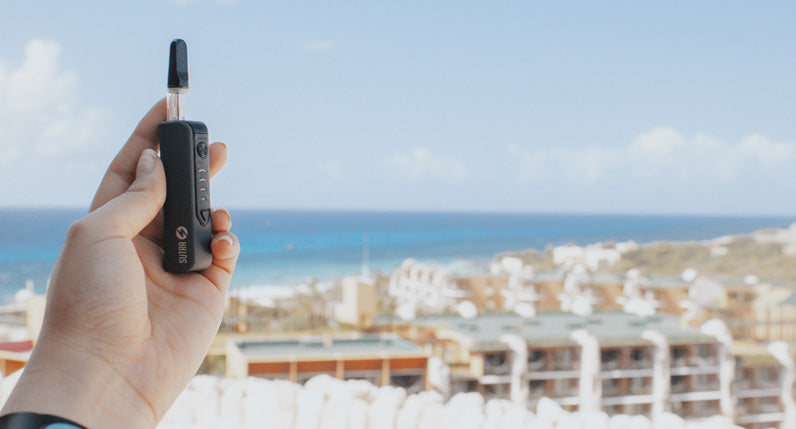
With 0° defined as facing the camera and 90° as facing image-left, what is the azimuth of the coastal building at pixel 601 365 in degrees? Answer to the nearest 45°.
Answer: approximately 0°

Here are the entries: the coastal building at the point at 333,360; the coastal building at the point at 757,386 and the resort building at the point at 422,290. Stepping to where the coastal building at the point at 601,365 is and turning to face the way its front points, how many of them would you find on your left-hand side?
1

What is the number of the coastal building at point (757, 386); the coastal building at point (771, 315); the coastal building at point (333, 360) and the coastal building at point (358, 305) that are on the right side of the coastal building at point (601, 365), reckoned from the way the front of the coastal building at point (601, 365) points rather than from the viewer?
2

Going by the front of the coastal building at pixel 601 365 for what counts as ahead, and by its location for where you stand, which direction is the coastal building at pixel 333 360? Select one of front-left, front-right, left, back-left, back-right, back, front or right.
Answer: right

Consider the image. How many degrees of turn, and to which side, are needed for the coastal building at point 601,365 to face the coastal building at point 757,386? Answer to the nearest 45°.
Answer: approximately 90° to its left

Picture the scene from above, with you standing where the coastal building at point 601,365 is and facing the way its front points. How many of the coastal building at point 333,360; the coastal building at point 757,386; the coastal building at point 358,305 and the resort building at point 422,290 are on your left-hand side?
1

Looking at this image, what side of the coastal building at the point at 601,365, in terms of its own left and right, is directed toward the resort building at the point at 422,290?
back

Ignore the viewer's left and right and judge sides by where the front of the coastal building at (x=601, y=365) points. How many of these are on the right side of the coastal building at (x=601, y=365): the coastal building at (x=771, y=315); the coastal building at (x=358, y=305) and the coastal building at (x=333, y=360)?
2
